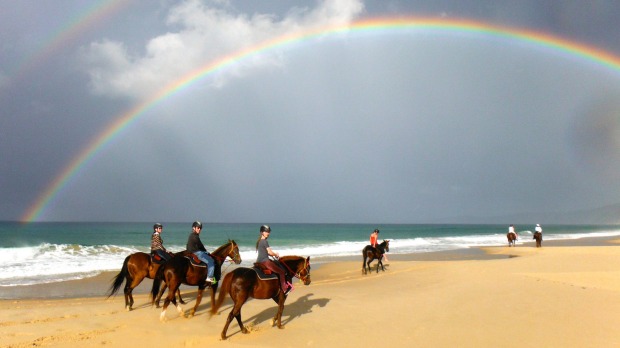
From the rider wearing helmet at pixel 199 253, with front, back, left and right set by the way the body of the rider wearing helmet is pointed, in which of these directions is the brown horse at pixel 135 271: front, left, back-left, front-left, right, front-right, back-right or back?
back-left

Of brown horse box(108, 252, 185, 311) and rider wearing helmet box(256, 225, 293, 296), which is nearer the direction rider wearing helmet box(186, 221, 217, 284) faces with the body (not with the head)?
the rider wearing helmet

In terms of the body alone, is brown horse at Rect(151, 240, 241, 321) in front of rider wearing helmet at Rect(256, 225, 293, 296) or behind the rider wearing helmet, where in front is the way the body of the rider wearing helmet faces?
behind

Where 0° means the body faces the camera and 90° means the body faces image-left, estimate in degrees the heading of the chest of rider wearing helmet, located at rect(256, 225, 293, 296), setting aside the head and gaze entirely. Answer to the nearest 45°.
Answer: approximately 270°

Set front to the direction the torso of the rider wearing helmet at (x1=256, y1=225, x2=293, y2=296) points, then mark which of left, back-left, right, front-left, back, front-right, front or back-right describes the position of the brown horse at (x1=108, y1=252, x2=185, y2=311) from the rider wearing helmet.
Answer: back-left

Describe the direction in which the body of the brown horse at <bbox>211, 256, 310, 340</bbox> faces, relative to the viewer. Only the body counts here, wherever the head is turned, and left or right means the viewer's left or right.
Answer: facing away from the viewer and to the right of the viewer

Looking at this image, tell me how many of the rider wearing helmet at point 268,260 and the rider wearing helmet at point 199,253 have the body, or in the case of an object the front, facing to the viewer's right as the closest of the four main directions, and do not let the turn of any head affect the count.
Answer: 2

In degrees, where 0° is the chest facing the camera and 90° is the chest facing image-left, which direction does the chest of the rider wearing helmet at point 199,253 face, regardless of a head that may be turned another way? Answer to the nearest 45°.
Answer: approximately 270°
